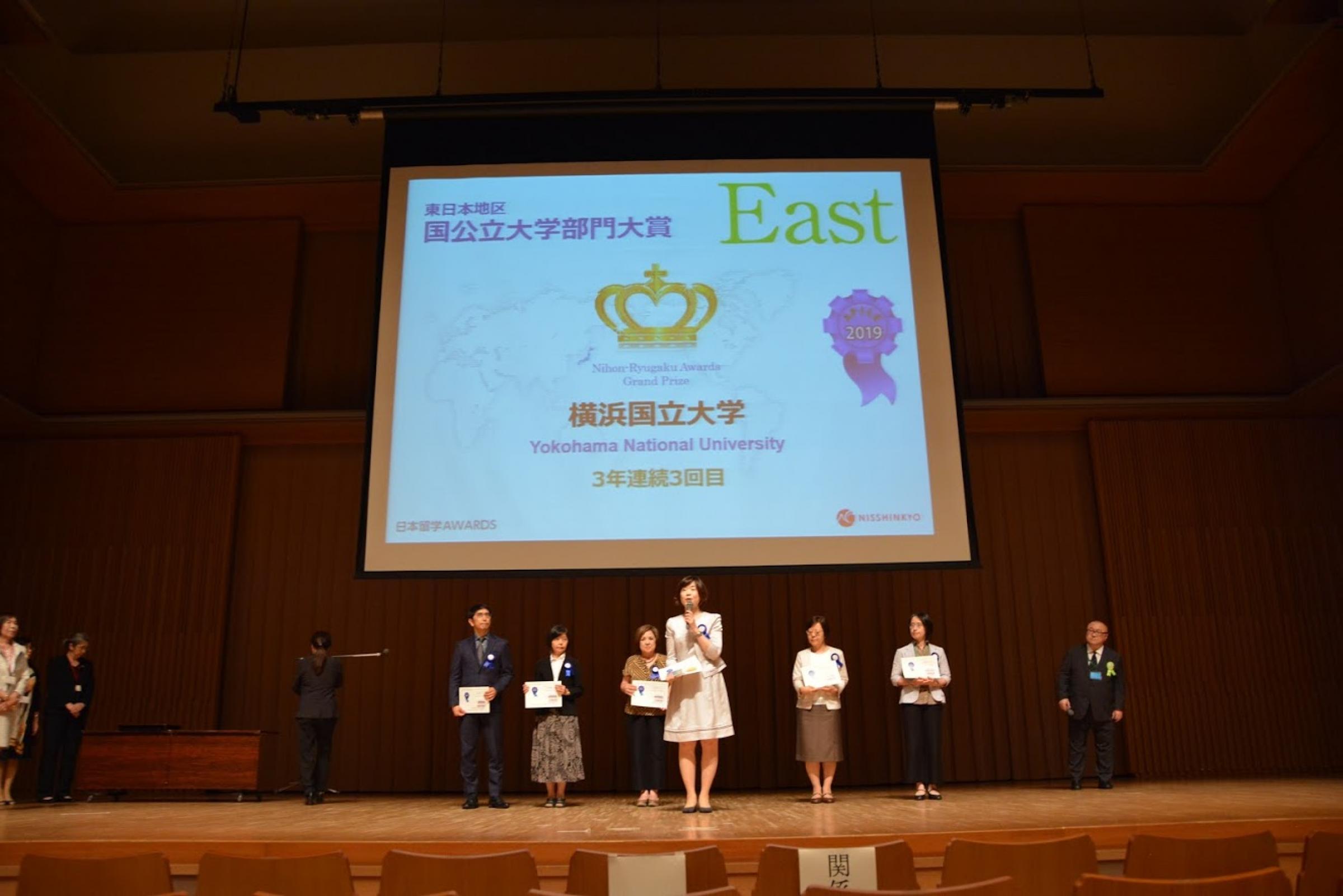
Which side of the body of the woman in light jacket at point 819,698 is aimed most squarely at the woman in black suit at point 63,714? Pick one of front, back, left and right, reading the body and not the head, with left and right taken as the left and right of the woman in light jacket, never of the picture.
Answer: right

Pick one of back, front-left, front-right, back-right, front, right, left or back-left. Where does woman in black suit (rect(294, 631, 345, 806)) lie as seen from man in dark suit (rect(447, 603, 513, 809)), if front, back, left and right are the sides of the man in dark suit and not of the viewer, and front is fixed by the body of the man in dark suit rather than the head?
back-right

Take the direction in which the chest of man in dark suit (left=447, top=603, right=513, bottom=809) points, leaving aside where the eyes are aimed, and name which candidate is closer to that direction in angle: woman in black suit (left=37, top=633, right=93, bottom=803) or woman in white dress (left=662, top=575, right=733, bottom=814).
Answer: the woman in white dress

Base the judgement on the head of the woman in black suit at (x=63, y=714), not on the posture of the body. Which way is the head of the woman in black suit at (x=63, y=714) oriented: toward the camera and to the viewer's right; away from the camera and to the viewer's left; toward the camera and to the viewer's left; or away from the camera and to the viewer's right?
toward the camera and to the viewer's right

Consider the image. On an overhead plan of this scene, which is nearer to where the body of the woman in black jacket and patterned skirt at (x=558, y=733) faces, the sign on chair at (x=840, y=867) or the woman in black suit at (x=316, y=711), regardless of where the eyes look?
the sign on chair

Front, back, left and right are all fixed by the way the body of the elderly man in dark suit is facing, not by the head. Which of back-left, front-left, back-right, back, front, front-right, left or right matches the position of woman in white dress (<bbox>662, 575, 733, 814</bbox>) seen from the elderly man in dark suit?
front-right
